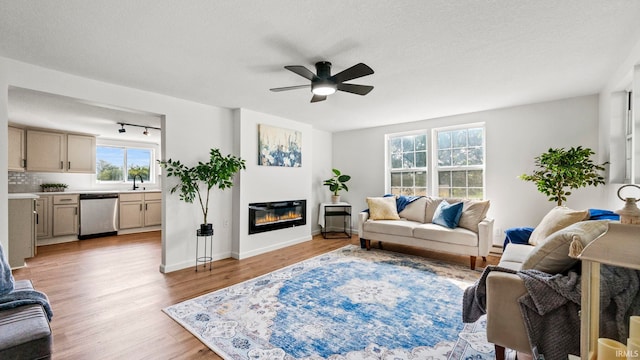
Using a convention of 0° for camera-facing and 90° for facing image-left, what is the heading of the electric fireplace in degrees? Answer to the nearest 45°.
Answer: approximately 315°

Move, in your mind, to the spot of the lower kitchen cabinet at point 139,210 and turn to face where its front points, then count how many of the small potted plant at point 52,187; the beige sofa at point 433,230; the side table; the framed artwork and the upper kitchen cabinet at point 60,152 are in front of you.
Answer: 3

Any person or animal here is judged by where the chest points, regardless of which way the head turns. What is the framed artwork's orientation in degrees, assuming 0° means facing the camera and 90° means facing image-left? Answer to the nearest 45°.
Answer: approximately 315°

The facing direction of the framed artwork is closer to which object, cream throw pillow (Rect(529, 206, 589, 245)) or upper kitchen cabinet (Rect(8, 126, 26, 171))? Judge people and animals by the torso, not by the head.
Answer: the cream throw pillow

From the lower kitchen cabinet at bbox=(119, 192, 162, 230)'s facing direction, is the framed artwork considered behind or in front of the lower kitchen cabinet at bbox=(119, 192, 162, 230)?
in front

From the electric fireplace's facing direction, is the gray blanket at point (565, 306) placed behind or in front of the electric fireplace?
in front

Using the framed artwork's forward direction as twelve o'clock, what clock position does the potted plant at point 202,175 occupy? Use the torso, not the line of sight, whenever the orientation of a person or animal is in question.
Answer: The potted plant is roughly at 3 o'clock from the framed artwork.

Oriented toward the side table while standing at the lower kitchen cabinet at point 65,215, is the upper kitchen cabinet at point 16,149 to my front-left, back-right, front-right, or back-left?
back-right

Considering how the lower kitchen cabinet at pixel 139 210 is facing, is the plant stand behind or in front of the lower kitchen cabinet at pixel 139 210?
in front
